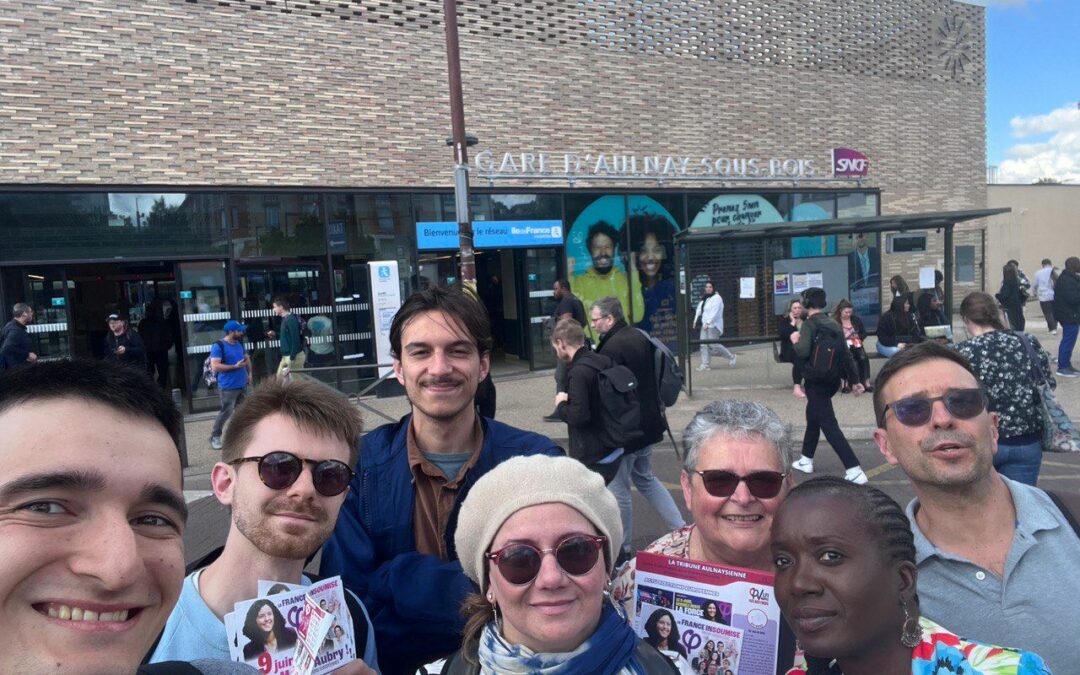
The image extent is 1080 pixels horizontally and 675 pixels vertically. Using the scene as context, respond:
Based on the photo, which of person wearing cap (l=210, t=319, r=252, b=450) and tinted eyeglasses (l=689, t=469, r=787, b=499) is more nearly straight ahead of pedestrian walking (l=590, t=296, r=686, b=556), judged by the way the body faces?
the person wearing cap

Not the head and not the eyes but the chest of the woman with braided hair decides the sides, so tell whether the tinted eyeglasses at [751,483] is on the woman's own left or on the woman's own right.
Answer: on the woman's own right

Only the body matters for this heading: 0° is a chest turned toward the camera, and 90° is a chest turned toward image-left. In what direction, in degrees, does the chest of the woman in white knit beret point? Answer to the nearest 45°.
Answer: approximately 0°

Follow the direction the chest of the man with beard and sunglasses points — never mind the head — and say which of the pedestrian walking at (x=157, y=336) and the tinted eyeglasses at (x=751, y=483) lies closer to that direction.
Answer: the tinted eyeglasses

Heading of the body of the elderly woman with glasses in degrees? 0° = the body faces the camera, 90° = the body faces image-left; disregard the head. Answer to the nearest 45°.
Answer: approximately 0°

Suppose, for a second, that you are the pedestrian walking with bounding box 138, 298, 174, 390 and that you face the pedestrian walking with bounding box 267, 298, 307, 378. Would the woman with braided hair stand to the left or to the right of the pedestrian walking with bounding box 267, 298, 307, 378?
right

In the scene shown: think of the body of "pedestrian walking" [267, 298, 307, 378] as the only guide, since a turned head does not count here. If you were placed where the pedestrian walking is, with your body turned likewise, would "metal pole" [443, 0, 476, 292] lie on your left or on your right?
on your left

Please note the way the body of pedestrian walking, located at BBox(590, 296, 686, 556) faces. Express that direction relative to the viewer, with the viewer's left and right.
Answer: facing to the left of the viewer

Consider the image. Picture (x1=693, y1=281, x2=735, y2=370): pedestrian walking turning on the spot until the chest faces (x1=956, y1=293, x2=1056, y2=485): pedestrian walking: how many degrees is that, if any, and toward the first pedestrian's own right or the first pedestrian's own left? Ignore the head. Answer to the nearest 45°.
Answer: approximately 90° to the first pedestrian's own left

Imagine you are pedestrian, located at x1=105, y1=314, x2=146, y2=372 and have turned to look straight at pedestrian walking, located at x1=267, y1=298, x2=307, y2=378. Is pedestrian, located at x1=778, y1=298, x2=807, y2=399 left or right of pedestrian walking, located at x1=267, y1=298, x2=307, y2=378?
right
